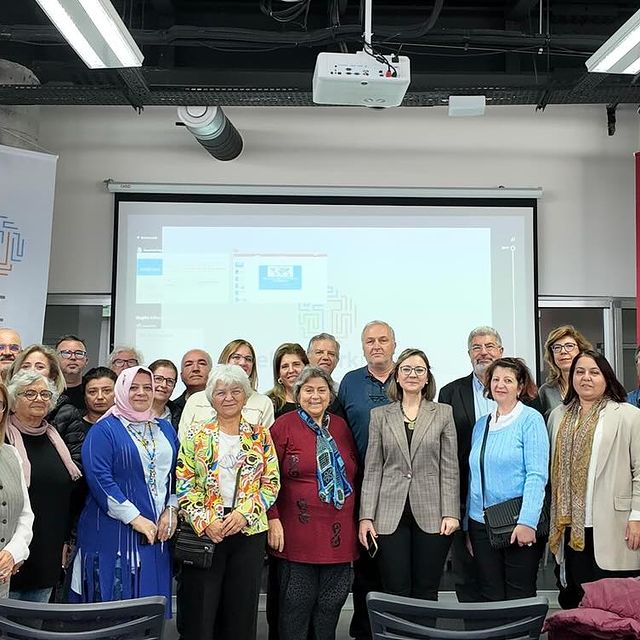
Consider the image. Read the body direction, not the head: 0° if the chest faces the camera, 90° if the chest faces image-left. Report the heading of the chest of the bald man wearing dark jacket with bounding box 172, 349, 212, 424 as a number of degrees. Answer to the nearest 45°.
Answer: approximately 0°

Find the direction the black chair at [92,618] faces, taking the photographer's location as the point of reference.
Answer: facing away from the viewer

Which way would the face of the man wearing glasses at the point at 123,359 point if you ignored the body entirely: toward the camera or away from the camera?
toward the camera

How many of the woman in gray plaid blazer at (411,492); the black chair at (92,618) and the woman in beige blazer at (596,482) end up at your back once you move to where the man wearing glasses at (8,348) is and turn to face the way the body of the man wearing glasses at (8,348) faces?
0

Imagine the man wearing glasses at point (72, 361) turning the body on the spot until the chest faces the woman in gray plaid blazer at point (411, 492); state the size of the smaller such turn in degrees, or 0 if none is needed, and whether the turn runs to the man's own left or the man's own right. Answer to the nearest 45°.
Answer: approximately 45° to the man's own left

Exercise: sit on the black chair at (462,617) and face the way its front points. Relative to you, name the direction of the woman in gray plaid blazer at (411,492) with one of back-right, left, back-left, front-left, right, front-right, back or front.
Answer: front

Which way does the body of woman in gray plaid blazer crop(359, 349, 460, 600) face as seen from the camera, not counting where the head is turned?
toward the camera

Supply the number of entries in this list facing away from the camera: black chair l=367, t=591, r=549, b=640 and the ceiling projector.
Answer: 2

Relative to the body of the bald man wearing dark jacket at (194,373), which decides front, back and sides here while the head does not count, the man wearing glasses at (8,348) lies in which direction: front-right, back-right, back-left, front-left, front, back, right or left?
right

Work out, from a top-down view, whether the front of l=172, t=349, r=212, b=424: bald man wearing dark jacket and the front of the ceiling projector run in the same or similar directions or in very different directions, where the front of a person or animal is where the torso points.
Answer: very different directions

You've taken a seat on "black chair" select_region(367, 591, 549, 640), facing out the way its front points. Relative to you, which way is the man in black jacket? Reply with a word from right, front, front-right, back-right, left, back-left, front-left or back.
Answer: front

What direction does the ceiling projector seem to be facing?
away from the camera

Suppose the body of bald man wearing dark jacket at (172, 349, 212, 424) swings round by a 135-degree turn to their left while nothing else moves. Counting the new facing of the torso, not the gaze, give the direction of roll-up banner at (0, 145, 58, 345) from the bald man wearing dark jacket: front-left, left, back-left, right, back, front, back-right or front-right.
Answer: left

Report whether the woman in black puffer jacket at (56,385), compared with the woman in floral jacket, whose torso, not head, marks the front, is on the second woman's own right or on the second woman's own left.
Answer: on the second woman's own right

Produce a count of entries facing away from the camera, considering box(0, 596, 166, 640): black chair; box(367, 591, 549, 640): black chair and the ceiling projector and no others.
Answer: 3

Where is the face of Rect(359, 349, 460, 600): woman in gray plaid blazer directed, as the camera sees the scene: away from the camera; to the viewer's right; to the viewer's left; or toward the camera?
toward the camera

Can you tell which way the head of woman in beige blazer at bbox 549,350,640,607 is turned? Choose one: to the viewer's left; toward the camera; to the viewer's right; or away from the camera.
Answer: toward the camera

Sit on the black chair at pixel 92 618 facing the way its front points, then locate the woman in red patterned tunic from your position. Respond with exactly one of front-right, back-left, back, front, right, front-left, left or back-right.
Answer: front-right

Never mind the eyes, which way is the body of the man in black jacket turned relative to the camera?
toward the camera

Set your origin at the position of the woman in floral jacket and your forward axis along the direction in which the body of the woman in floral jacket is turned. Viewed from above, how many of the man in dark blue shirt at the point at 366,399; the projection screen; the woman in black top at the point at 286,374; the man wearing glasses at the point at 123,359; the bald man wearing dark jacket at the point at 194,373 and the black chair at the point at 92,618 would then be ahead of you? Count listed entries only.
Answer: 1
